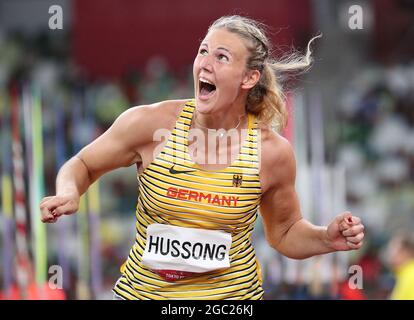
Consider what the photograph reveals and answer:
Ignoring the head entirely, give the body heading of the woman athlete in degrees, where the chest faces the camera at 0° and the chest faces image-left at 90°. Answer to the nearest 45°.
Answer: approximately 0°
